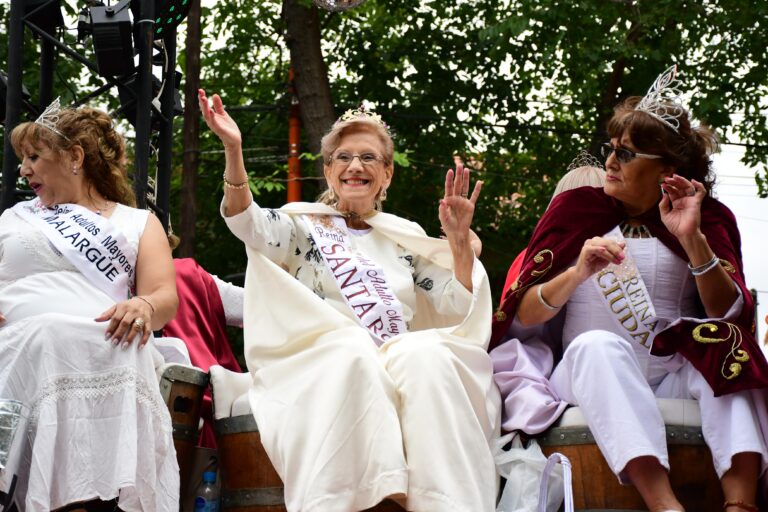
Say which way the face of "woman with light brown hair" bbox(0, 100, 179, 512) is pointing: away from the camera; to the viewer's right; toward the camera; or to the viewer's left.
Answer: to the viewer's left

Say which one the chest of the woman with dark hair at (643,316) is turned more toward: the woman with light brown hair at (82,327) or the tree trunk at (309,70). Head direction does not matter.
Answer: the woman with light brown hair

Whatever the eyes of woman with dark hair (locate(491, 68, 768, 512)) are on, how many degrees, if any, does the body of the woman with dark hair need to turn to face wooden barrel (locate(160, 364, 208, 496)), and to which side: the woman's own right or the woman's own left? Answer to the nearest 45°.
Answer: approximately 90° to the woman's own right

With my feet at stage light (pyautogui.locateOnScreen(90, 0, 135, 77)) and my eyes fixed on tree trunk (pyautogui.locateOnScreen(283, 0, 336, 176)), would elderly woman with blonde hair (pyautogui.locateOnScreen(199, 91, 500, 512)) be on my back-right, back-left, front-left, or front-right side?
back-right

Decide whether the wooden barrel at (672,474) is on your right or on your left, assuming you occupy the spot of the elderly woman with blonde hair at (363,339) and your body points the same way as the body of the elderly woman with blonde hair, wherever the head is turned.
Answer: on your left

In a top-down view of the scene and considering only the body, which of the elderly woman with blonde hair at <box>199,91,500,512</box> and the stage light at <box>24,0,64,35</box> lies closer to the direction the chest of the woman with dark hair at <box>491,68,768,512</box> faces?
the elderly woman with blonde hair

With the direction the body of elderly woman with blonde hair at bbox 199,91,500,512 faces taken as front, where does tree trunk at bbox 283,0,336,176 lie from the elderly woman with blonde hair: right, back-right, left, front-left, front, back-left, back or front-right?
back
